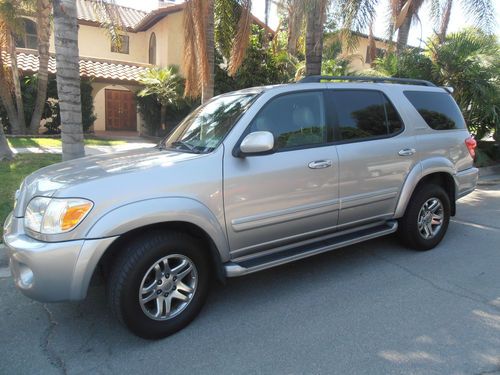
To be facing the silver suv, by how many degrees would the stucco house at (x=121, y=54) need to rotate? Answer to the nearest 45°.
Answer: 0° — it already faces it

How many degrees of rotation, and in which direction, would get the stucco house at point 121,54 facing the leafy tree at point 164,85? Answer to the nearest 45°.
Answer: approximately 45° to its left

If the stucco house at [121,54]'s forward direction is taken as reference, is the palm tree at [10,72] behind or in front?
in front

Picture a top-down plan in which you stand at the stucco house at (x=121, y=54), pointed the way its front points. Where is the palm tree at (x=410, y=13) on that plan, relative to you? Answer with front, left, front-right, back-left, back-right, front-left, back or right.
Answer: front-left

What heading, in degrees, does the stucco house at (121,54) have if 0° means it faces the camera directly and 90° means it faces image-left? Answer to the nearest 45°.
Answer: approximately 0°

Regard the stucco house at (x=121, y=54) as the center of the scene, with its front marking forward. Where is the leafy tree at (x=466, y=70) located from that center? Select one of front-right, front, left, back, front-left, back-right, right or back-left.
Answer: front-left
